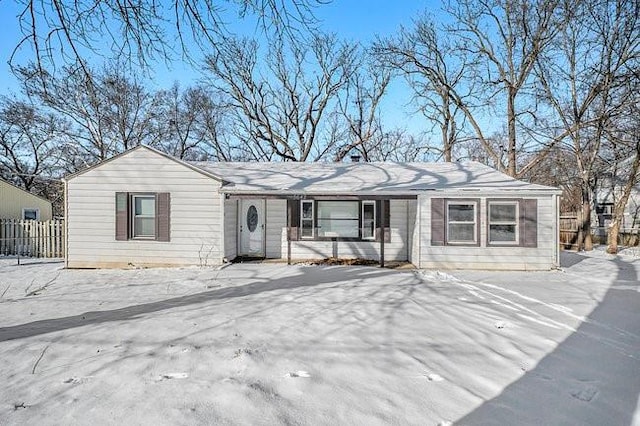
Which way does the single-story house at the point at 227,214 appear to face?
toward the camera

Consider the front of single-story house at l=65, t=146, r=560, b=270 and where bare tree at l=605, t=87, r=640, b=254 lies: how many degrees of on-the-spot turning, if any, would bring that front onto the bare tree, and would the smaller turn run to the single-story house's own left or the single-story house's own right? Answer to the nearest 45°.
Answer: approximately 90° to the single-story house's own left

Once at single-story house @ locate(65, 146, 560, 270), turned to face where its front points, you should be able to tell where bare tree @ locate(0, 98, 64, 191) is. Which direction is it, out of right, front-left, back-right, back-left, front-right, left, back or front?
back-right

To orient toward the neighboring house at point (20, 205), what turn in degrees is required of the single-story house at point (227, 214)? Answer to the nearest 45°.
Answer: approximately 135° to its right

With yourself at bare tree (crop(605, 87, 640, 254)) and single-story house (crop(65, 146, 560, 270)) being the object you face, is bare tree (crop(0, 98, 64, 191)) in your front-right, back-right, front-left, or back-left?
front-right

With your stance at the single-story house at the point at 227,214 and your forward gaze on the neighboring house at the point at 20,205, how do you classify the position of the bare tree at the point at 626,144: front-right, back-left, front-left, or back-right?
back-right

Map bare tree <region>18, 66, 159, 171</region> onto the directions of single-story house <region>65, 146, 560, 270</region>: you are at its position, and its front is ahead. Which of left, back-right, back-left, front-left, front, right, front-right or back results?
back-right

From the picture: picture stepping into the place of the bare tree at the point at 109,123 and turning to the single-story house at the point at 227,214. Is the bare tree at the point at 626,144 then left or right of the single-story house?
left

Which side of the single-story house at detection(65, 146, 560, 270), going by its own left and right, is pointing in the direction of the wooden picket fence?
right

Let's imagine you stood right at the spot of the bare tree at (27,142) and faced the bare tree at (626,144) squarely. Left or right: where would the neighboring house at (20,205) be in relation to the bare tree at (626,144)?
right
